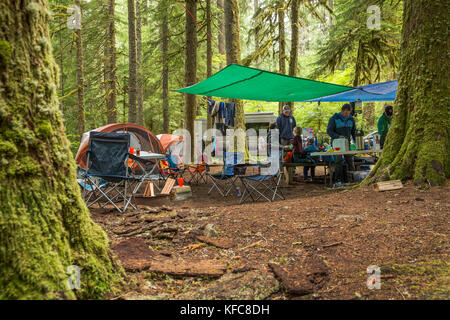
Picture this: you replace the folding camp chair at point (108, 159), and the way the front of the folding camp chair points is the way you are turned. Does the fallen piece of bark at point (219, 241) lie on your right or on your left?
on your right

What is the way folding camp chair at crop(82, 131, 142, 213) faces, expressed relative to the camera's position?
facing away from the viewer and to the right of the viewer

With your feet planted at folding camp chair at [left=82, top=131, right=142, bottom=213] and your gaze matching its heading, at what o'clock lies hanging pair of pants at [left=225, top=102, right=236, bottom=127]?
The hanging pair of pants is roughly at 12 o'clock from the folding camp chair.

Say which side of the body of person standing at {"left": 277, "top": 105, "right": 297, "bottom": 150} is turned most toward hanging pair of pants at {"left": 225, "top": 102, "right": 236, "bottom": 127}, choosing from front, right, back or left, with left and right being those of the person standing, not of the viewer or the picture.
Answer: right

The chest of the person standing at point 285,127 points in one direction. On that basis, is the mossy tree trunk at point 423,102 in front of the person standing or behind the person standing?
in front

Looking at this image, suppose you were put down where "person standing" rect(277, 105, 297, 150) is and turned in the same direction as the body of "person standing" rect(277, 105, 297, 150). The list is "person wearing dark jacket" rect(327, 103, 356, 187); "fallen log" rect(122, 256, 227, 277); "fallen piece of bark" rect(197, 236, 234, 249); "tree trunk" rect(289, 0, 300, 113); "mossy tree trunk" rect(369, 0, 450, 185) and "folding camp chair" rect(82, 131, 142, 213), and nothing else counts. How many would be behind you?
1

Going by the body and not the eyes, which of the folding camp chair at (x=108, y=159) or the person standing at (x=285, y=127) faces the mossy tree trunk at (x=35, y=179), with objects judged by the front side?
the person standing

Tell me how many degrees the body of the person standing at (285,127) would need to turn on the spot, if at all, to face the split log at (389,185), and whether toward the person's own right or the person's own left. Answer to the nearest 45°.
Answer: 0° — they already face it

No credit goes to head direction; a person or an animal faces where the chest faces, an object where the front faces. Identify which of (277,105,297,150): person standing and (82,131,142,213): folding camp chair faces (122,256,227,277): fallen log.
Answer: the person standing

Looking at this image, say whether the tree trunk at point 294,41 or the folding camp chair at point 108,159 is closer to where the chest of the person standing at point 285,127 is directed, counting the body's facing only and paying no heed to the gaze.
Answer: the folding camp chair

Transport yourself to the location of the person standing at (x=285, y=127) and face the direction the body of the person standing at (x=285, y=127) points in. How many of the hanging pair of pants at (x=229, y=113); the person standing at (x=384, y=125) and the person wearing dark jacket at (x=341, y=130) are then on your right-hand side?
1

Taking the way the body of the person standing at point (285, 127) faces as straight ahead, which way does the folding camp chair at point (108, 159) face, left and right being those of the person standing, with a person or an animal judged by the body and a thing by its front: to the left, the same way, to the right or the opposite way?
the opposite way

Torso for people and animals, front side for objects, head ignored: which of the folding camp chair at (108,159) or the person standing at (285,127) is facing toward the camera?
the person standing

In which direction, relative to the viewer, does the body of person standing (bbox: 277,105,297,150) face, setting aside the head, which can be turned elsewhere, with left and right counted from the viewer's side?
facing the viewer

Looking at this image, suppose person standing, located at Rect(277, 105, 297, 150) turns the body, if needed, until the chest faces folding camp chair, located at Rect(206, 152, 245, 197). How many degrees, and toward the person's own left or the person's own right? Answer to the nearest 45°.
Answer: approximately 45° to the person's own right

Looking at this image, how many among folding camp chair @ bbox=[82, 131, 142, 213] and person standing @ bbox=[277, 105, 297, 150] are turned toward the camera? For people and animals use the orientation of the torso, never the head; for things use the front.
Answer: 1

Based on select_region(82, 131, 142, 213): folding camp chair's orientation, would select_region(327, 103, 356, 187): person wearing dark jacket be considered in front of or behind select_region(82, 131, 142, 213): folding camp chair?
in front
